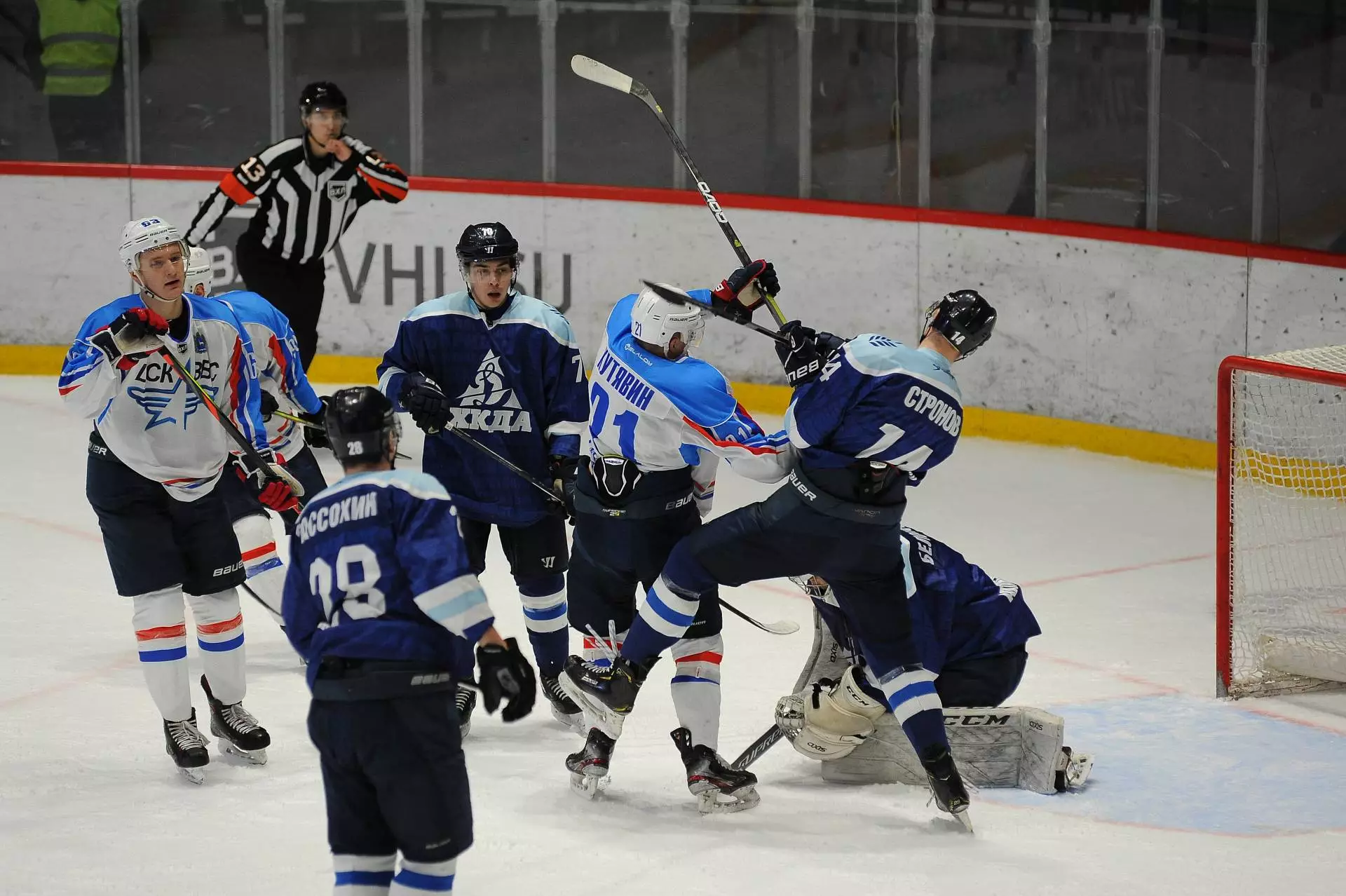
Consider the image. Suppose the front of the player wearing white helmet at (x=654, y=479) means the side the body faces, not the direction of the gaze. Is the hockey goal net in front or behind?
in front

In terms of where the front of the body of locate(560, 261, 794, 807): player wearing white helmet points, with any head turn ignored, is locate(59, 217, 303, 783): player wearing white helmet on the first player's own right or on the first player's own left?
on the first player's own left

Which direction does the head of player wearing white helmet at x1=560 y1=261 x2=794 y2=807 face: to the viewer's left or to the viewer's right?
to the viewer's right

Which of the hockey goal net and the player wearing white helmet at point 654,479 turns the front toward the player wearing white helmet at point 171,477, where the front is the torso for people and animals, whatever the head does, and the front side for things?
the hockey goal net

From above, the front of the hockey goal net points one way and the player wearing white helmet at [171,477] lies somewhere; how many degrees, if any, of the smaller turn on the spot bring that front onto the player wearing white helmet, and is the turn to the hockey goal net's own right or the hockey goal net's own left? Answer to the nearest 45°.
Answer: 0° — it already faces them

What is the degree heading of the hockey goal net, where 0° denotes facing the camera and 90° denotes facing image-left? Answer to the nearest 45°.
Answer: approximately 45°

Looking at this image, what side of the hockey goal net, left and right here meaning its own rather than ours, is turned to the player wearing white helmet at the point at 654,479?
front

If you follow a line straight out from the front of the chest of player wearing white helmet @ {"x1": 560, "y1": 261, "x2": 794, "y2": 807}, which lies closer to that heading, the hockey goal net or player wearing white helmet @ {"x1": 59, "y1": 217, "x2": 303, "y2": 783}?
the hockey goal net

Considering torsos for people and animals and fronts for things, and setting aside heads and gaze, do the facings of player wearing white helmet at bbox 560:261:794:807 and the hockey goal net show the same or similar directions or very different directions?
very different directions

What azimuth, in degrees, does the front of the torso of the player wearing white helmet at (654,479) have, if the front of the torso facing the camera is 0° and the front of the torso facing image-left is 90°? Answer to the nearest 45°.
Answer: approximately 225°

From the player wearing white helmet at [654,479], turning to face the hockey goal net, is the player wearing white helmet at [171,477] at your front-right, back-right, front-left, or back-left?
back-left
